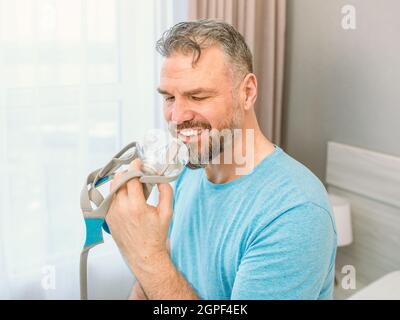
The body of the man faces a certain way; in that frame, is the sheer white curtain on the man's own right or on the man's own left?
on the man's own right

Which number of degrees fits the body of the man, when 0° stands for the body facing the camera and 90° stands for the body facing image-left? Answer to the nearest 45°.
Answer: approximately 45°

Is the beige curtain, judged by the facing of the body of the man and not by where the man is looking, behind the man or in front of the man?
behind

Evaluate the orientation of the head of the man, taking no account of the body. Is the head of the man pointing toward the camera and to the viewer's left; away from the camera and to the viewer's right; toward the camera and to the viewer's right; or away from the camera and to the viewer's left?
toward the camera and to the viewer's left
